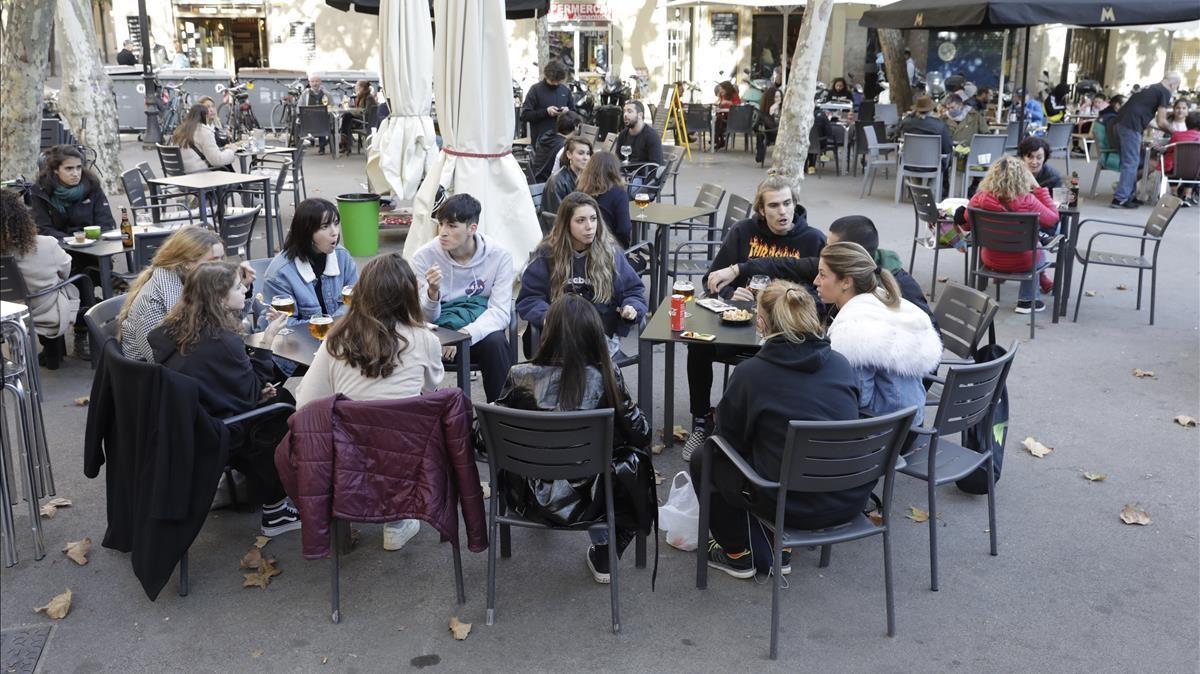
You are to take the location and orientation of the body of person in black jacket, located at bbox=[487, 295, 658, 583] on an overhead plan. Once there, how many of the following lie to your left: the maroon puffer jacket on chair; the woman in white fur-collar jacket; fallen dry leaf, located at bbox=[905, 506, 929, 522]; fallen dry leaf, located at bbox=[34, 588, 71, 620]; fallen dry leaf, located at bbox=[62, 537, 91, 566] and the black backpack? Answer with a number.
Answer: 3

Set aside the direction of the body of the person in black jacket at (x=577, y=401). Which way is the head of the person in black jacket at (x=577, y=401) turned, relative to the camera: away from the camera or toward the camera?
away from the camera

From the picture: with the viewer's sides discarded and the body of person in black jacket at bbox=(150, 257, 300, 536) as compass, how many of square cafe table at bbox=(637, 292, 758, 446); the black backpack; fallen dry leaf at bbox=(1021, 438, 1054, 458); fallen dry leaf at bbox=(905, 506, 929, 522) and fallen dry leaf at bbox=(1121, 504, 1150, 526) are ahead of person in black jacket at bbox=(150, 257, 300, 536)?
5

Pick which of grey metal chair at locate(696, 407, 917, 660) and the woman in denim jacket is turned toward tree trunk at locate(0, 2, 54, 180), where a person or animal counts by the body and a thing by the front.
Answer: the grey metal chair

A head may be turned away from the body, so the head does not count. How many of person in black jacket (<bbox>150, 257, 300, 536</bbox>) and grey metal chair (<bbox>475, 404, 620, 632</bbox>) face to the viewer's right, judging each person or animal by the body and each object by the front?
1

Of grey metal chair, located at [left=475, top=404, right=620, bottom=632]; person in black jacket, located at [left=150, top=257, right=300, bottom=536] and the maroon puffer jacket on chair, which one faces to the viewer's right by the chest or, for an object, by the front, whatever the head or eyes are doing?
the person in black jacket

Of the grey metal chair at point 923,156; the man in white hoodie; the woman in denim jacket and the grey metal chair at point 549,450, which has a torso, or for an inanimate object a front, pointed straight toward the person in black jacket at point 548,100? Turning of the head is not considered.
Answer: the grey metal chair at point 549,450

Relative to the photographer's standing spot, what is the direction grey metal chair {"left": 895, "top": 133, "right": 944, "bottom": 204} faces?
facing away from the viewer

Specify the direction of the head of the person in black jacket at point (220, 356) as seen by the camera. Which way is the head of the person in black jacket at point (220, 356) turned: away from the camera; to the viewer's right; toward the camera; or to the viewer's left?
to the viewer's right

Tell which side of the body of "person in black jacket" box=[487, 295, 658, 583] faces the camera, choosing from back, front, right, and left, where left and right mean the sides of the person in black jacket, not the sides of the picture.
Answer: back

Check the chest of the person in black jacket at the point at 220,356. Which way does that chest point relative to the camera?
to the viewer's right

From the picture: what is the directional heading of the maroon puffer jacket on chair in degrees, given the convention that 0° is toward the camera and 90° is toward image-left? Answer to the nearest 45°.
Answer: approximately 180°

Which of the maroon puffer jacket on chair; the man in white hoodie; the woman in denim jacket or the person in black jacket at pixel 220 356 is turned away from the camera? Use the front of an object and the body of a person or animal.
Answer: the maroon puffer jacket on chair

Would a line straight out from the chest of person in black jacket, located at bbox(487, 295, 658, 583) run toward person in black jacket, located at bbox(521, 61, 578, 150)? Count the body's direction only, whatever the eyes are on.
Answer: yes

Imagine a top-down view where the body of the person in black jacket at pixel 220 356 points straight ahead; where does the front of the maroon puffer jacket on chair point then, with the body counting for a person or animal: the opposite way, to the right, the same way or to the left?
to the left

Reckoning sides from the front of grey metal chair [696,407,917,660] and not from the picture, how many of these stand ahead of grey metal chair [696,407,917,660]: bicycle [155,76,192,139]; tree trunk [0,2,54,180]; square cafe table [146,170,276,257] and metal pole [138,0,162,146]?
4
